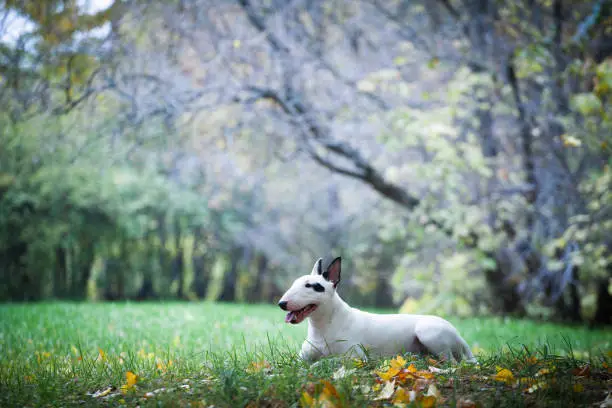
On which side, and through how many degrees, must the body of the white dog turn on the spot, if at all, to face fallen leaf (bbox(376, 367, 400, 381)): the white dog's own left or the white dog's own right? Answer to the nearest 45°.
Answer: approximately 90° to the white dog's own left

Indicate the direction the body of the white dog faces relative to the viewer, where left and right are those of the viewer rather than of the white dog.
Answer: facing to the left of the viewer

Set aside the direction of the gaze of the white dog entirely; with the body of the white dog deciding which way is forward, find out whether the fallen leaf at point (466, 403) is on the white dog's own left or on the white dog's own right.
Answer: on the white dog's own left

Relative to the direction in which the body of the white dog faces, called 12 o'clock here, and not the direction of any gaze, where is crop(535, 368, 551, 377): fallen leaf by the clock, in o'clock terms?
The fallen leaf is roughly at 7 o'clock from the white dog.

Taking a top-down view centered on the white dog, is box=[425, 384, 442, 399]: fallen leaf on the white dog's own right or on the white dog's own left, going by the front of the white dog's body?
on the white dog's own left

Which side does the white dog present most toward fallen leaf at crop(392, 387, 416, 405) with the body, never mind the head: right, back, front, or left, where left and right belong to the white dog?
left

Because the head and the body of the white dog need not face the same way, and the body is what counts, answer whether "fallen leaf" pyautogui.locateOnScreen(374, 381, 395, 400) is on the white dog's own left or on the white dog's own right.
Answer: on the white dog's own left
